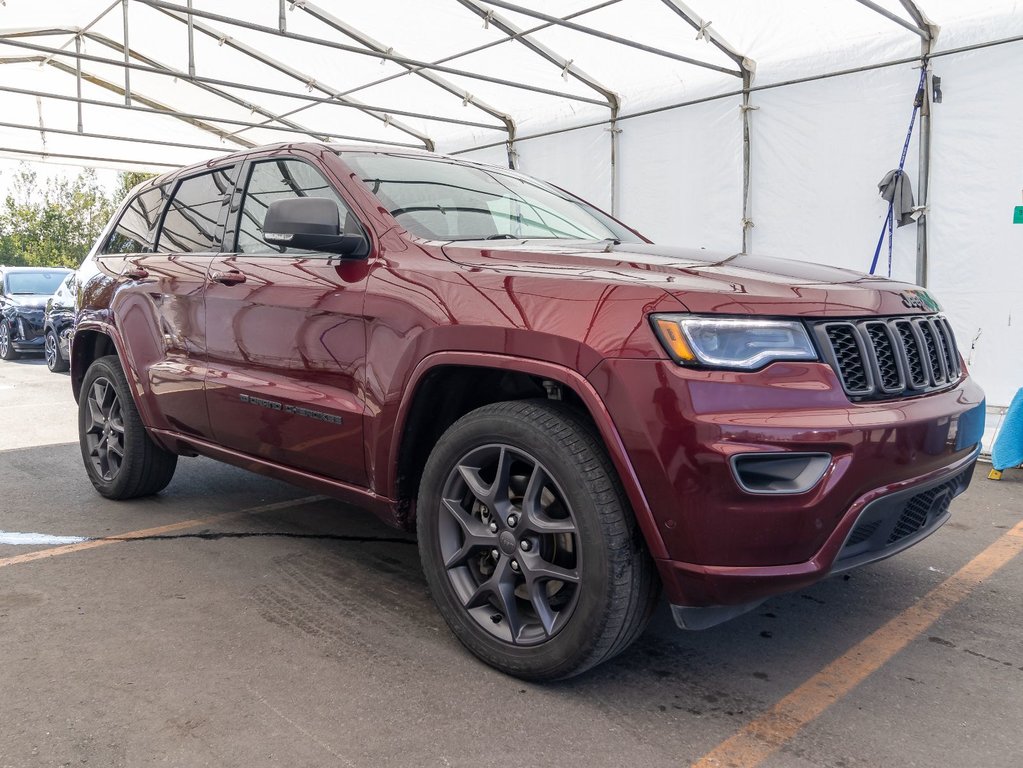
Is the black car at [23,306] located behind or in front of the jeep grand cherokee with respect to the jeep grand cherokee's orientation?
behind

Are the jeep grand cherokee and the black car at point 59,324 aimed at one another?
no

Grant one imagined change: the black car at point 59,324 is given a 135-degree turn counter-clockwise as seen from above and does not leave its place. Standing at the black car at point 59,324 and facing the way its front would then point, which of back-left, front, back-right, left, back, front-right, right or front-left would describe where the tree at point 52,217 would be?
left

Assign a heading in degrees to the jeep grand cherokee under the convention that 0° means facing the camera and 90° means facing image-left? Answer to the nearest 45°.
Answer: approximately 315°

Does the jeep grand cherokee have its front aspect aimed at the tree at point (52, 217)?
no

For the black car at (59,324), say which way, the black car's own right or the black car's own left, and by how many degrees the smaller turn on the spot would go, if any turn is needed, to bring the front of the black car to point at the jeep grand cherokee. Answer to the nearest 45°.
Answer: approximately 45° to the black car's own left

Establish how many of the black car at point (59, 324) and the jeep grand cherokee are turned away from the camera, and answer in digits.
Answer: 0

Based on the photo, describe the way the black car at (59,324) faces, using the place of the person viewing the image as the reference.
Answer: facing the viewer and to the left of the viewer

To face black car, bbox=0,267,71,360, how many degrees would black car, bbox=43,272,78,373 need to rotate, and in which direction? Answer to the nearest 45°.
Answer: approximately 135° to its right
